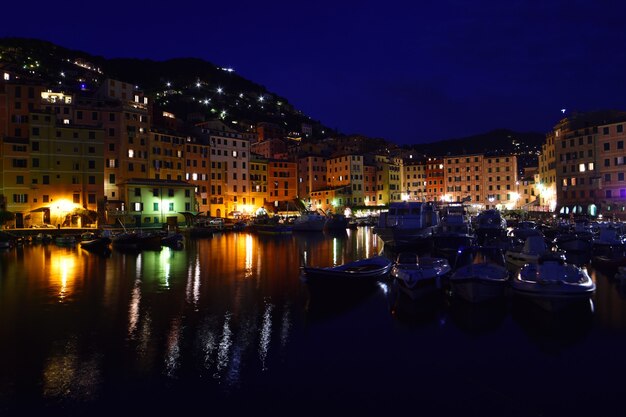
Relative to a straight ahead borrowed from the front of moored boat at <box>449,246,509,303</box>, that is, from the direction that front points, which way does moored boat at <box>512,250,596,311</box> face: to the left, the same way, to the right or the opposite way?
the same way

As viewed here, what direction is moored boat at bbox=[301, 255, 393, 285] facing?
to the viewer's right

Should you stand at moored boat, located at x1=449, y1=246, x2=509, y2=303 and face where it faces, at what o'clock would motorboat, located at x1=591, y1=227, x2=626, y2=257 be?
The motorboat is roughly at 7 o'clock from the moored boat.

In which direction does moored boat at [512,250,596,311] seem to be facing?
toward the camera

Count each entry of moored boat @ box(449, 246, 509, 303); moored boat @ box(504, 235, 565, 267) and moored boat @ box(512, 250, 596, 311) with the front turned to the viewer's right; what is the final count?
0

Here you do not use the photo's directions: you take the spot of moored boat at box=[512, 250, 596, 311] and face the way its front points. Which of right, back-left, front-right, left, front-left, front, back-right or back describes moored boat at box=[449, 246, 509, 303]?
right

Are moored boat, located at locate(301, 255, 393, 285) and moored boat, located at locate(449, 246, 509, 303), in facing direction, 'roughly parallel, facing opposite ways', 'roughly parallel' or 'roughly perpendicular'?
roughly perpendicular

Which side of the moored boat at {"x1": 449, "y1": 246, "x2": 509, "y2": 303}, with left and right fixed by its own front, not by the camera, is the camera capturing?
front

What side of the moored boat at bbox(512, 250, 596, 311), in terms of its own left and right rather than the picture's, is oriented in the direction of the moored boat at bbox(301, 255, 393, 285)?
right

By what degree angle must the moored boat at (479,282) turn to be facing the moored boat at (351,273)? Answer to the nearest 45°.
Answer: approximately 90° to its right

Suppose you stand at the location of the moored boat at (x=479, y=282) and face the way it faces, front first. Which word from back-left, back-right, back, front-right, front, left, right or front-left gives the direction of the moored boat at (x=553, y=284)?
left

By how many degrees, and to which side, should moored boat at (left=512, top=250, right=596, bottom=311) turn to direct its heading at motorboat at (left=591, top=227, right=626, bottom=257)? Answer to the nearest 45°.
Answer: approximately 180°

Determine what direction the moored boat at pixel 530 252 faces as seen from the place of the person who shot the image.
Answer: facing the viewer and to the left of the viewer

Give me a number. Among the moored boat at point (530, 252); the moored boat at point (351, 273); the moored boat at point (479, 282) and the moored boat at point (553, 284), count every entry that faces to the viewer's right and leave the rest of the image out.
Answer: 1

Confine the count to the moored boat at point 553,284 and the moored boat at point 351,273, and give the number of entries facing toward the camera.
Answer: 1
